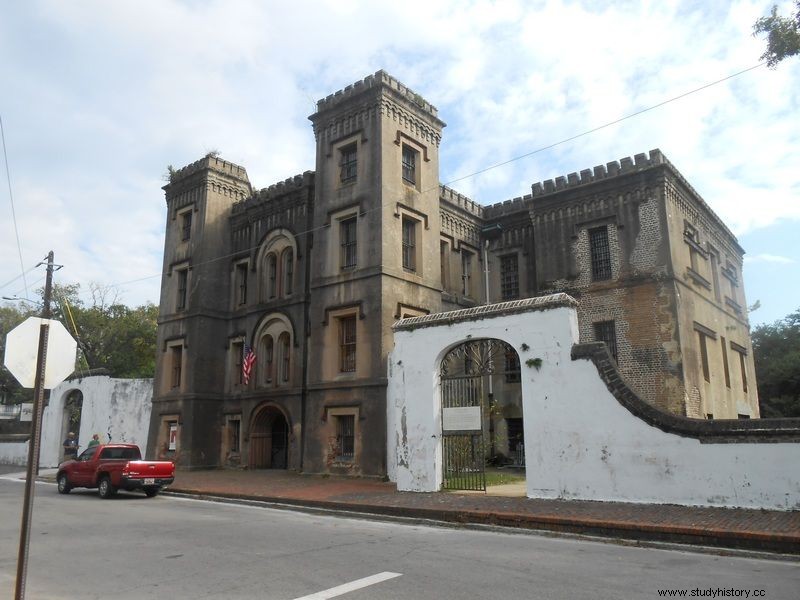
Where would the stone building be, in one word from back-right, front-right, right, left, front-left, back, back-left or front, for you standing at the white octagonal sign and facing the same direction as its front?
front-right

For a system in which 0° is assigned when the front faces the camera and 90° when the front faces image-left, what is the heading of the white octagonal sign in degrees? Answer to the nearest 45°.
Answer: approximately 180°

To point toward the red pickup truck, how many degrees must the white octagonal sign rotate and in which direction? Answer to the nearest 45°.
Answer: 0° — it already faces it

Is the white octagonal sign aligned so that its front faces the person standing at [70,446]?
yes

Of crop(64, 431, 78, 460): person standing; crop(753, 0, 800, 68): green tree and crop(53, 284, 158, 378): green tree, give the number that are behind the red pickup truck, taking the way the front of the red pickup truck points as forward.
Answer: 1

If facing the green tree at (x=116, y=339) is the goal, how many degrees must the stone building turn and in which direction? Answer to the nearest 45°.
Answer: approximately 90° to its right

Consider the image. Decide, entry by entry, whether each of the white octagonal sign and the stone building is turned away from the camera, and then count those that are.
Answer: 1

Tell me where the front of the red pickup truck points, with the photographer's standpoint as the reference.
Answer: facing away from the viewer and to the left of the viewer

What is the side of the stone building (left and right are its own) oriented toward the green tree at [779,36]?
left

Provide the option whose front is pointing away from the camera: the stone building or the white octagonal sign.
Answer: the white octagonal sign

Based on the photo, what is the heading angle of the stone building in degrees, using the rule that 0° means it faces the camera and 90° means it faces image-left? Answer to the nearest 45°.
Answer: approximately 45°
